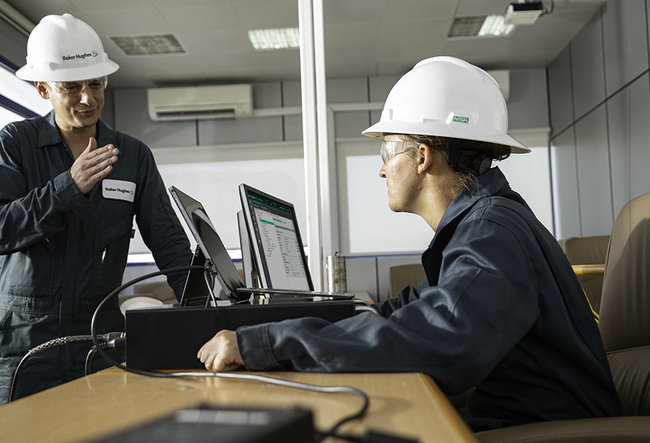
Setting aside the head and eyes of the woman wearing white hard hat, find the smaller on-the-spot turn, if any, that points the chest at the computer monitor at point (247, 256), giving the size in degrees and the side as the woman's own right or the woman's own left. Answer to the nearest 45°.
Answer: approximately 45° to the woman's own right

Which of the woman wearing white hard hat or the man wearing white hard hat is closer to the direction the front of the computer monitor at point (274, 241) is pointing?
the woman wearing white hard hat

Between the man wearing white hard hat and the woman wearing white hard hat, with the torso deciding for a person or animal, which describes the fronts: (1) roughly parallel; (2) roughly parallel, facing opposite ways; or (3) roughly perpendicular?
roughly parallel, facing opposite ways

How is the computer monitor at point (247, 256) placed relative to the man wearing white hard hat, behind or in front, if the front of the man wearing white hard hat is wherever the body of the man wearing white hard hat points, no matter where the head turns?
in front

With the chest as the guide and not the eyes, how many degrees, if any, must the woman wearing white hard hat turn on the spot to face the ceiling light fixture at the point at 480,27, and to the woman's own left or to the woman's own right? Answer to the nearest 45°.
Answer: approximately 90° to the woman's own right

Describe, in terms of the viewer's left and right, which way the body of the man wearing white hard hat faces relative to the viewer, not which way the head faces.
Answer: facing the viewer and to the right of the viewer

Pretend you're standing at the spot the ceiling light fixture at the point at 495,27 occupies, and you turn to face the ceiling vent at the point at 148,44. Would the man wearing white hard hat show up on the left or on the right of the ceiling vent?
left

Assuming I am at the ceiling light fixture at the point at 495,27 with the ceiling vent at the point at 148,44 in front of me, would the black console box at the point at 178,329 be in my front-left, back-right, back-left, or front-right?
front-left

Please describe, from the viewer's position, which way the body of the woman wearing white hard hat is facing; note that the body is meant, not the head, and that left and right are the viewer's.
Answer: facing to the left of the viewer

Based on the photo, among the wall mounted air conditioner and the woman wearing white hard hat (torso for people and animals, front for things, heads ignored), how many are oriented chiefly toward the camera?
1

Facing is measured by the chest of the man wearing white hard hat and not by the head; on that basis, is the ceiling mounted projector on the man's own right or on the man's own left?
on the man's own left

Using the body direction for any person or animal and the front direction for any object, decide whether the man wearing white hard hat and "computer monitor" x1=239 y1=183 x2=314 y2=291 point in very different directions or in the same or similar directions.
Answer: same or similar directions

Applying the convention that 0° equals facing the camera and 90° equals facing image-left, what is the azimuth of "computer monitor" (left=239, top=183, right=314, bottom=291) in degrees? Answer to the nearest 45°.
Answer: approximately 315°

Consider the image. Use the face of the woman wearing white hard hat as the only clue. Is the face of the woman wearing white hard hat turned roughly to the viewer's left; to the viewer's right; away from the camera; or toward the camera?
to the viewer's left

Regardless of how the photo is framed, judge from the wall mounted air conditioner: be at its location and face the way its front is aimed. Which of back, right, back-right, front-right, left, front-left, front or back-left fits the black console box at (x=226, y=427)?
front

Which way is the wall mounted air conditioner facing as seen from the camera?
toward the camera

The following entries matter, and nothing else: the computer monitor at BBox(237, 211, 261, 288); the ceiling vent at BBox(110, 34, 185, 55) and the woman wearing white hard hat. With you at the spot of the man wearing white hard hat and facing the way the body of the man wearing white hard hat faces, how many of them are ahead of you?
2
